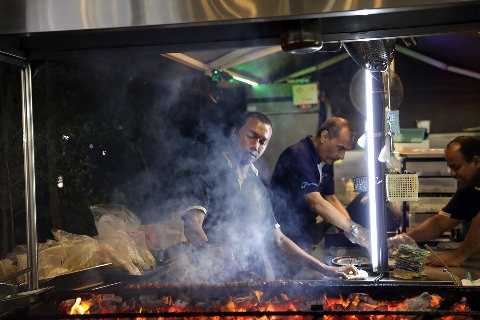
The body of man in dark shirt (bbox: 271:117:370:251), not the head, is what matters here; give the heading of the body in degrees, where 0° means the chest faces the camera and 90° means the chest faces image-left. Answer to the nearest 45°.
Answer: approximately 315°

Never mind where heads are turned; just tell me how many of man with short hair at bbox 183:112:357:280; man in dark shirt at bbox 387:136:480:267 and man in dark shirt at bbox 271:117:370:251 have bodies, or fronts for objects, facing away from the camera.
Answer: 0

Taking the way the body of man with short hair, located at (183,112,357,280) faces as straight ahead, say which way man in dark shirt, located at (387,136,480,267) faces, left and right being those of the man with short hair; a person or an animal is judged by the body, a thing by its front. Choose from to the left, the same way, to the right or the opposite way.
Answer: to the right

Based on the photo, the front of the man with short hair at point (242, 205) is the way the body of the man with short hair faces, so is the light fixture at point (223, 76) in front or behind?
behind

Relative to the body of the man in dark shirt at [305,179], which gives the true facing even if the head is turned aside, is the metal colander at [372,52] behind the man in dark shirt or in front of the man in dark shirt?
in front

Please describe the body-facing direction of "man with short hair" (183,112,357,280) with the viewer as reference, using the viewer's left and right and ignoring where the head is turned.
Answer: facing the viewer and to the right of the viewer

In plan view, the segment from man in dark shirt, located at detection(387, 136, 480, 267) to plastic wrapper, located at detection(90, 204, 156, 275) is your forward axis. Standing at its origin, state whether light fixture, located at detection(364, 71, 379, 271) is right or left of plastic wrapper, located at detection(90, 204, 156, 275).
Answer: left

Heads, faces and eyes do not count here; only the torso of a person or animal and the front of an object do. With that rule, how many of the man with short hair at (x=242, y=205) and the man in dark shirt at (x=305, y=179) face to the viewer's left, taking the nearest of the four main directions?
0

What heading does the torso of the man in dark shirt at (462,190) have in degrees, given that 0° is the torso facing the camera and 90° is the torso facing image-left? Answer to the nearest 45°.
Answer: approximately 45°

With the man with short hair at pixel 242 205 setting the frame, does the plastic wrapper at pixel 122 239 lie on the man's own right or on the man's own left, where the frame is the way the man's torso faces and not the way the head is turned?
on the man's own right

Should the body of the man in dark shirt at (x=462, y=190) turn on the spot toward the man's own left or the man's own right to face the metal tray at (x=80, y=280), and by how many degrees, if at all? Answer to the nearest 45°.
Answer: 0° — they already face it

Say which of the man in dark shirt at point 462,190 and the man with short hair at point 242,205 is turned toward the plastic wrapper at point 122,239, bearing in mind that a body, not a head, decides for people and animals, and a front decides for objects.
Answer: the man in dark shirt

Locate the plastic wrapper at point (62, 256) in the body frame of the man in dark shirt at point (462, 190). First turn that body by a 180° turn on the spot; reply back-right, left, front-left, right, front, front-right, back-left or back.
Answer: back

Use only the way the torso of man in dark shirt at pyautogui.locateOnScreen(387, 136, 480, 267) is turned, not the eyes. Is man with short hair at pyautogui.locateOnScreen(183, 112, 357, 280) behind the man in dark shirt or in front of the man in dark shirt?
in front

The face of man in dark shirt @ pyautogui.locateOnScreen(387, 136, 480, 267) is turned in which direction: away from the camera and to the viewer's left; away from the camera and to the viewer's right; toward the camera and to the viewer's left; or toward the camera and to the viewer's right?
toward the camera and to the viewer's left
